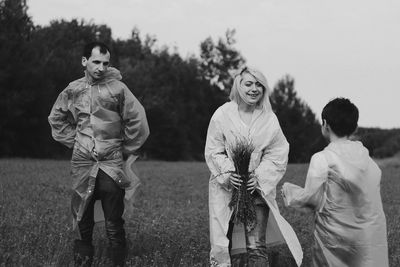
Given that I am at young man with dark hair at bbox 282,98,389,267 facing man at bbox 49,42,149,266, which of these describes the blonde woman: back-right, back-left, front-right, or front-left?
front-right

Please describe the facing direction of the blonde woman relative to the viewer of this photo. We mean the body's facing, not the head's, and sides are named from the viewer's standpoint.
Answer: facing the viewer

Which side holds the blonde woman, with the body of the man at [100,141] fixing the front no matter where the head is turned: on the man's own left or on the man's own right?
on the man's own left

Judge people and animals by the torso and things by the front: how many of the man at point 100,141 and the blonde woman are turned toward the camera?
2

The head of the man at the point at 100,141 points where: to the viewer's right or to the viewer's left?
to the viewer's right

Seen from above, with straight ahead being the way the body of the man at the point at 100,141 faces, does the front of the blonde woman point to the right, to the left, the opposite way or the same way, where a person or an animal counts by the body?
the same way

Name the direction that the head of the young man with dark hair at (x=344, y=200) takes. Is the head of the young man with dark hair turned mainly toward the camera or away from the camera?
away from the camera

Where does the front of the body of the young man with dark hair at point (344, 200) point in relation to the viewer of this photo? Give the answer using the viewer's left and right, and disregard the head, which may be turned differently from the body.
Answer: facing away from the viewer and to the left of the viewer

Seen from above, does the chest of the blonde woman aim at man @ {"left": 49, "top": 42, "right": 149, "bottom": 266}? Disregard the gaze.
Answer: no

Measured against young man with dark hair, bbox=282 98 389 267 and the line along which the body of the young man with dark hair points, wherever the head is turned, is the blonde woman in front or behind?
in front

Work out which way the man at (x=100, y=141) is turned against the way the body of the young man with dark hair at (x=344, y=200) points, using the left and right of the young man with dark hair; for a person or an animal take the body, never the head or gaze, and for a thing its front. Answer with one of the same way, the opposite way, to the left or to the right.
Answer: the opposite way

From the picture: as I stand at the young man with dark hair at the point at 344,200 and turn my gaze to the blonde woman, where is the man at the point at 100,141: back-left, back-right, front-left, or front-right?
front-left

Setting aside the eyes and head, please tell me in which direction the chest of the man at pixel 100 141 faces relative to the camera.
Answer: toward the camera

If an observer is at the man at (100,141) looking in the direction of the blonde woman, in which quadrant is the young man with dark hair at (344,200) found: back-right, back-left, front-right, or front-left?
front-right

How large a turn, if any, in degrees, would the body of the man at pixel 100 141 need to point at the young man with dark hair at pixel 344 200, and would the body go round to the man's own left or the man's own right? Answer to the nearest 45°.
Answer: approximately 45° to the man's own left

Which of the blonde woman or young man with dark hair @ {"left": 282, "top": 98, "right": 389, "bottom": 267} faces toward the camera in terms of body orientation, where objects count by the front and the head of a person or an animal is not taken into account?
the blonde woman

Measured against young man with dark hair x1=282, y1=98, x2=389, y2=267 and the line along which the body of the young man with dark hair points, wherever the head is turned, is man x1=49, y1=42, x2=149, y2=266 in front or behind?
in front
